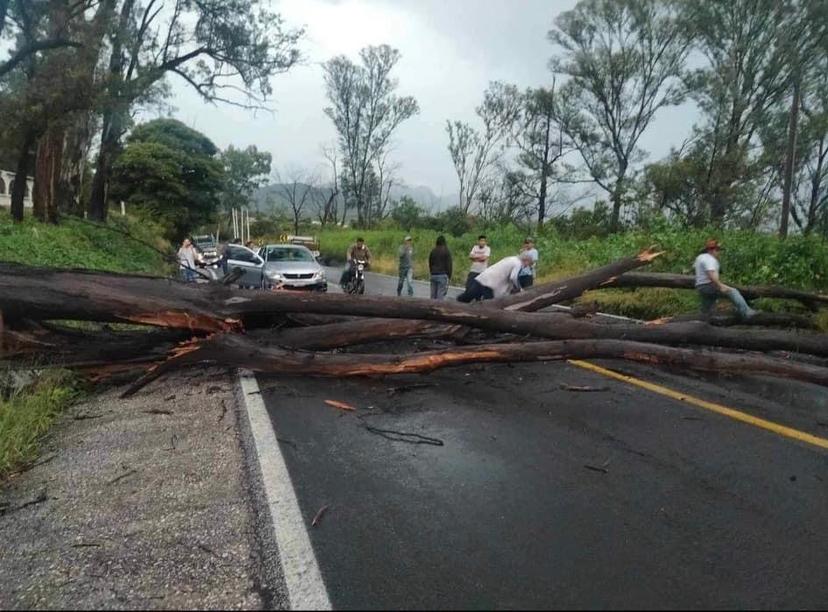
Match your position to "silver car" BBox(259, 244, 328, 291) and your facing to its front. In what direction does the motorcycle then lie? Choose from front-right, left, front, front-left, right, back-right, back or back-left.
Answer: left

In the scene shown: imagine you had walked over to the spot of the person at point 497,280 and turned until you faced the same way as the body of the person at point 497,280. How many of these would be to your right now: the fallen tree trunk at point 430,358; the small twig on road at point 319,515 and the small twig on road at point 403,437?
3

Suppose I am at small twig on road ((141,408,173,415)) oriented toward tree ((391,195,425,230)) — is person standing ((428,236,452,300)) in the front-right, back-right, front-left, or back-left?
front-right

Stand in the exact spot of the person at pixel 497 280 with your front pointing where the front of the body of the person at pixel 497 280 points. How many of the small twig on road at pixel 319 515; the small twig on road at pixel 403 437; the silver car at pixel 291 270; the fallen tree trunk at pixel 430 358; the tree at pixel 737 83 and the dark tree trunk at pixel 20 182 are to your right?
3

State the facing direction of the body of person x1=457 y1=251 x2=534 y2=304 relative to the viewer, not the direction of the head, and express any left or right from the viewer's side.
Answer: facing to the right of the viewer

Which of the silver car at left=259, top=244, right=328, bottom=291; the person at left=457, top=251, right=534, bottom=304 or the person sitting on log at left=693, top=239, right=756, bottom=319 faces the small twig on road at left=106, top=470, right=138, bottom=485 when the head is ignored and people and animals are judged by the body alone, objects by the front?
the silver car

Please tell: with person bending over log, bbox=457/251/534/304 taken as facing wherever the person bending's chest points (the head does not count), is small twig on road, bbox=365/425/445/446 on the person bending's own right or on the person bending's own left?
on the person bending's own right

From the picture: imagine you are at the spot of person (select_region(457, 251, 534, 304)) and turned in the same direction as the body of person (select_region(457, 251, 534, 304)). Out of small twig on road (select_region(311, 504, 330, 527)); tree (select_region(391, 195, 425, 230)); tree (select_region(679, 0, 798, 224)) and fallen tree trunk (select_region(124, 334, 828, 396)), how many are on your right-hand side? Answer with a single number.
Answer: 2

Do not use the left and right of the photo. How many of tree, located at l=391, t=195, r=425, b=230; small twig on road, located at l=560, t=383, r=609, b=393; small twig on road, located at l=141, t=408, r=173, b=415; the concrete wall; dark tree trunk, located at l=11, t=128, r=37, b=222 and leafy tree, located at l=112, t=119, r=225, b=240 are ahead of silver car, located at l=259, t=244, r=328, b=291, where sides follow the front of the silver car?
2

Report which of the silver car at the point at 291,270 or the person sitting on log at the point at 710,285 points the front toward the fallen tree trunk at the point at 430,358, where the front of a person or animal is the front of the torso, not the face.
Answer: the silver car

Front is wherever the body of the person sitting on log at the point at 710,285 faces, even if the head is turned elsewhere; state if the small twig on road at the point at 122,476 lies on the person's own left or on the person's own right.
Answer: on the person's own right

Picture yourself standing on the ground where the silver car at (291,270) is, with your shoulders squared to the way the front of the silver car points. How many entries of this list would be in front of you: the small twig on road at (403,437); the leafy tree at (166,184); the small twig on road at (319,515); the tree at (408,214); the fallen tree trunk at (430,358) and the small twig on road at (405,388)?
4

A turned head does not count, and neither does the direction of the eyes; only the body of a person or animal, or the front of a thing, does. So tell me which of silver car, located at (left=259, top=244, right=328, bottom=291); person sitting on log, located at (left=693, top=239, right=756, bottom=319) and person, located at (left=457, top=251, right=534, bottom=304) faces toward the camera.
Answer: the silver car

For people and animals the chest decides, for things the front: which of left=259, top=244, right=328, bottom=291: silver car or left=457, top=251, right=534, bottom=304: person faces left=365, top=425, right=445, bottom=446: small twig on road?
the silver car

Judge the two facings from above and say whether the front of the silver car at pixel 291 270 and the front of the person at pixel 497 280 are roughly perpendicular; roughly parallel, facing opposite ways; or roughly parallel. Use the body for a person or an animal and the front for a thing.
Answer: roughly perpendicular

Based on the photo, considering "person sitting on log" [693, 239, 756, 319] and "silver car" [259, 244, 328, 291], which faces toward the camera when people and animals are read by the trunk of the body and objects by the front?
the silver car

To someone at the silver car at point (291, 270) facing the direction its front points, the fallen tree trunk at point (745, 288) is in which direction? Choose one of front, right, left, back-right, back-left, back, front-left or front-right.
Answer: front-left

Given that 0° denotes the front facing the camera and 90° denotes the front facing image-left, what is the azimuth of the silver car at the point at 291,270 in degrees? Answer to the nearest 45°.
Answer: approximately 0°

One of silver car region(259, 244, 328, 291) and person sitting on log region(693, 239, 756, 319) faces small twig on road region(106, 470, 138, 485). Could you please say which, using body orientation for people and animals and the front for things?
the silver car

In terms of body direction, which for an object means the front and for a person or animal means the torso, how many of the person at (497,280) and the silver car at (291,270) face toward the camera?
1

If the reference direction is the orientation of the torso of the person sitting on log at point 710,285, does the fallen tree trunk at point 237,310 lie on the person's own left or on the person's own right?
on the person's own right
